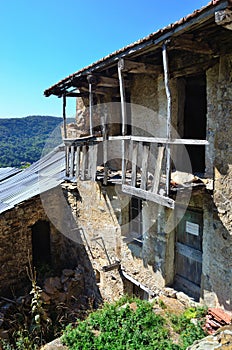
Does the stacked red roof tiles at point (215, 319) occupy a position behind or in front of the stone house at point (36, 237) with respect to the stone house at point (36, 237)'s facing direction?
in front

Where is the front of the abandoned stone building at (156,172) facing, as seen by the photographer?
facing the viewer and to the left of the viewer

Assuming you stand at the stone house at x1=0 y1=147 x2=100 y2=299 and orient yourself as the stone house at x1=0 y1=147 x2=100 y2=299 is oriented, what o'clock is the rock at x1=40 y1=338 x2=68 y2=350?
The rock is roughly at 12 o'clock from the stone house.

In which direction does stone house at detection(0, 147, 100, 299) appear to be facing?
toward the camera

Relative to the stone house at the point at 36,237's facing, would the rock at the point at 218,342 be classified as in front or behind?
in front

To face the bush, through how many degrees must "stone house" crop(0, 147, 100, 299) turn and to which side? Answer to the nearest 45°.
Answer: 0° — it already faces it
